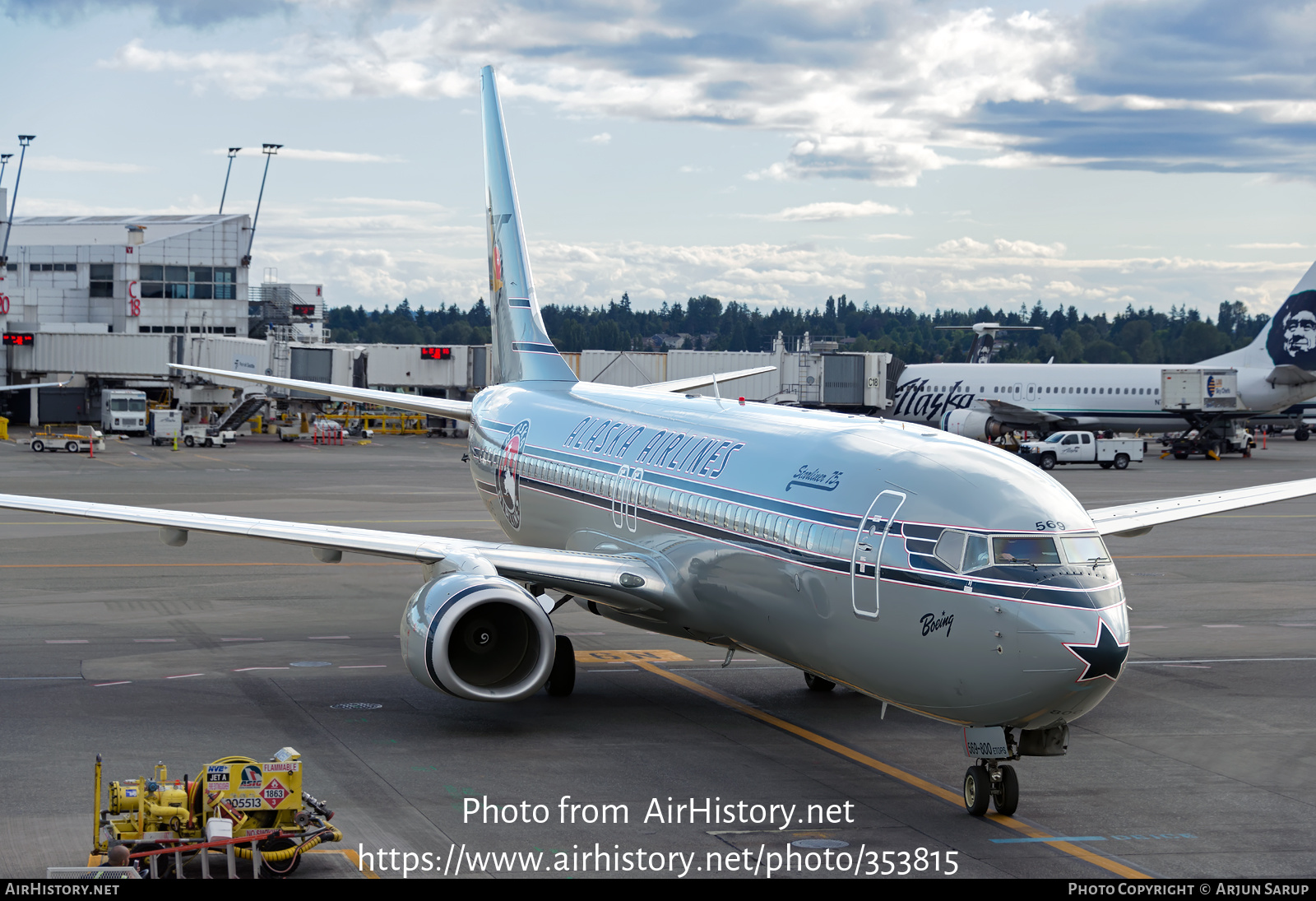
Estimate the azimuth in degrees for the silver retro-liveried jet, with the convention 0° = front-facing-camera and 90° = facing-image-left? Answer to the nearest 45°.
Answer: approximately 315°

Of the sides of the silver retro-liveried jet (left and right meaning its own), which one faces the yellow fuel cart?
right
